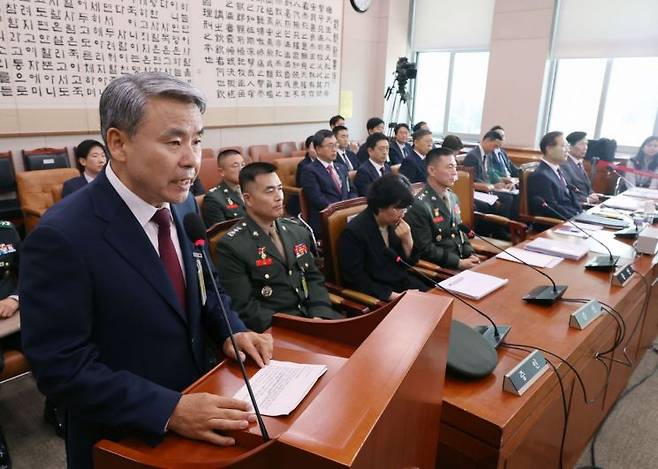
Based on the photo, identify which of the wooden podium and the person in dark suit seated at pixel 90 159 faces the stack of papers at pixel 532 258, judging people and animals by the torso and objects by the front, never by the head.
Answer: the person in dark suit seated

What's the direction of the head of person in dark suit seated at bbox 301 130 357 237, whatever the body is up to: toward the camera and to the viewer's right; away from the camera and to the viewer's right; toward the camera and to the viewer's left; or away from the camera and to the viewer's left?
toward the camera and to the viewer's right

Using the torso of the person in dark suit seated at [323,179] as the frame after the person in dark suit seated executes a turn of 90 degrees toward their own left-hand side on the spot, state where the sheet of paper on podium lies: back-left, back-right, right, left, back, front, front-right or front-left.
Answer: back-right

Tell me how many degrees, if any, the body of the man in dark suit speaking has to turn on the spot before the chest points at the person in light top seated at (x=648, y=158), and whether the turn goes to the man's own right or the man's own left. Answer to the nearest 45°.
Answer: approximately 90° to the man's own left

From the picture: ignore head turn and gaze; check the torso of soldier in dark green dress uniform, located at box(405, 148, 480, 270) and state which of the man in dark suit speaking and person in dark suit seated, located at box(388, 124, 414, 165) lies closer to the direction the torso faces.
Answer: the man in dark suit speaking
